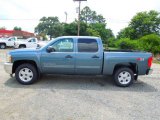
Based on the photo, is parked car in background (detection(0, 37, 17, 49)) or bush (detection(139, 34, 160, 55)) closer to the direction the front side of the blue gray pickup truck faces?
the parked car in background

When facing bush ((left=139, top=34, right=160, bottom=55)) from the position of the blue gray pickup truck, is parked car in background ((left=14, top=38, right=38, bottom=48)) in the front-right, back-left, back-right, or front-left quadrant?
front-left

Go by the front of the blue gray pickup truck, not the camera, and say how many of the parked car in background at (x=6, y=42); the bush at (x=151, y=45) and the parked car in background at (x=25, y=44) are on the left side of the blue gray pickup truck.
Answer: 0

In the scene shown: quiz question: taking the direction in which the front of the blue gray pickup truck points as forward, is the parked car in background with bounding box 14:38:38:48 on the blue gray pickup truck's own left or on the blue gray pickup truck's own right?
on the blue gray pickup truck's own right

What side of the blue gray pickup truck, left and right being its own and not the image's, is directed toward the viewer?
left

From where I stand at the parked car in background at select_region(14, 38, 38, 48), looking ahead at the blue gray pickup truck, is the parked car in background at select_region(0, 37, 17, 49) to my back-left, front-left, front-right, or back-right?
back-right

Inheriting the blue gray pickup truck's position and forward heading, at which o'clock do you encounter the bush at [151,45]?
The bush is roughly at 4 o'clock from the blue gray pickup truck.

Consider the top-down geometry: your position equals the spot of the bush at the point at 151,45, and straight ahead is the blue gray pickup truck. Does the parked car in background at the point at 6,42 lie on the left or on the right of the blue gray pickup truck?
right

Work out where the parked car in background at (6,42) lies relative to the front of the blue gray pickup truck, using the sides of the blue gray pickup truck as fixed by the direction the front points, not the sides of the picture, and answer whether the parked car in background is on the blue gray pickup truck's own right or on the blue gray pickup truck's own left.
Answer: on the blue gray pickup truck's own right
